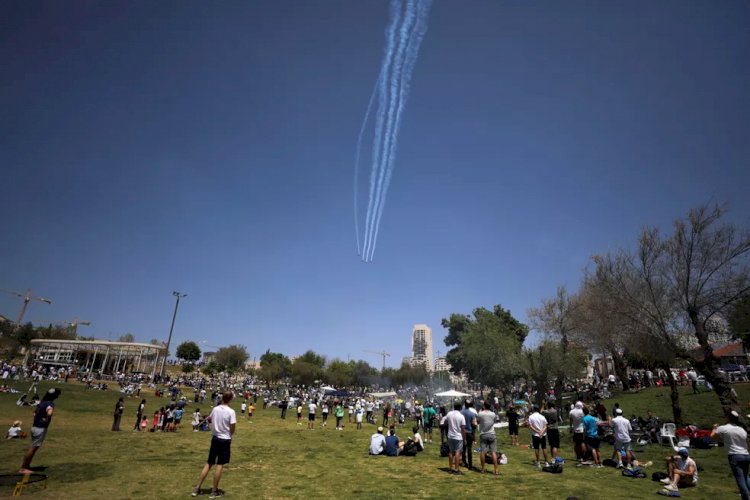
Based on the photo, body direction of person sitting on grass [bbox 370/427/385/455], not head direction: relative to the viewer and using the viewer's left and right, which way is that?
facing away from the viewer

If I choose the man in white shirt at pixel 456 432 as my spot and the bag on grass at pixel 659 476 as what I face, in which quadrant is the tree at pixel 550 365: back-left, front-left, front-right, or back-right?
front-left

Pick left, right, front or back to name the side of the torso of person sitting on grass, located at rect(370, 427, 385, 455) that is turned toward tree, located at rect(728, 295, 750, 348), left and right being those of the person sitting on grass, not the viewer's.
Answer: right

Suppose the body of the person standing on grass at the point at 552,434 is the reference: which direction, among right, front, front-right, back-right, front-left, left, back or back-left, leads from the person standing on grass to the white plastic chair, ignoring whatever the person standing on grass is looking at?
front-right

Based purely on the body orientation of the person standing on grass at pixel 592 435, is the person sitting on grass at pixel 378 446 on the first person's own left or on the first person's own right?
on the first person's own left

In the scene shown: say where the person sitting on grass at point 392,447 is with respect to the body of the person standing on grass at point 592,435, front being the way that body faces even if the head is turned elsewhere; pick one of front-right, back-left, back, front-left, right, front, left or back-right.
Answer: front-left

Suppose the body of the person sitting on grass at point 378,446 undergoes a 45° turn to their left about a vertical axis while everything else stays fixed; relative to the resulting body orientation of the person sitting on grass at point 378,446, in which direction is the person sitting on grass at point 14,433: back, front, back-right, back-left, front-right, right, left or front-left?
front-left

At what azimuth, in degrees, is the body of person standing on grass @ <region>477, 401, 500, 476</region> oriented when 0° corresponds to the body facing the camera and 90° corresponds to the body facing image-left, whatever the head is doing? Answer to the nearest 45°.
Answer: approximately 180°

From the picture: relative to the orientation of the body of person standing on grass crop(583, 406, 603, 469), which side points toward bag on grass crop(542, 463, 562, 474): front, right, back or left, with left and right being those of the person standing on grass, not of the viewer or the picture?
left

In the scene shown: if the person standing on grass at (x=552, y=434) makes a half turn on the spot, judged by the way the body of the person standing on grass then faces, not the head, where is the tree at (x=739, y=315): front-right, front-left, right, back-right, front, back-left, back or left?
back-left

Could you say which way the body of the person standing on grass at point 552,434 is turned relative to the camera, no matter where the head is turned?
away from the camera

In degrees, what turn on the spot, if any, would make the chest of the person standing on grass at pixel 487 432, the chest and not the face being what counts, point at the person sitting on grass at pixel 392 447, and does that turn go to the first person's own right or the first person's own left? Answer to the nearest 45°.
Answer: approximately 45° to the first person's own left

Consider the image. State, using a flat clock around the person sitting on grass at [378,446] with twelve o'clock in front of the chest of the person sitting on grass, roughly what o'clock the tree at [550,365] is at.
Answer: The tree is roughly at 1 o'clock from the person sitting on grass.

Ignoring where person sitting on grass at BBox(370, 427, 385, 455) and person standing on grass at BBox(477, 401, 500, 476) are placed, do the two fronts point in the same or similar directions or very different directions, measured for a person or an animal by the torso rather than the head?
same or similar directions

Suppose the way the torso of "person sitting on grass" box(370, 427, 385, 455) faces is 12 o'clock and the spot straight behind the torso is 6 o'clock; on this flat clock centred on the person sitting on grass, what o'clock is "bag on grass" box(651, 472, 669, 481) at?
The bag on grass is roughly at 4 o'clock from the person sitting on grass.

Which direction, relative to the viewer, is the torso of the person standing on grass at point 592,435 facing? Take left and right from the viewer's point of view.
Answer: facing away from the viewer and to the left of the viewer
